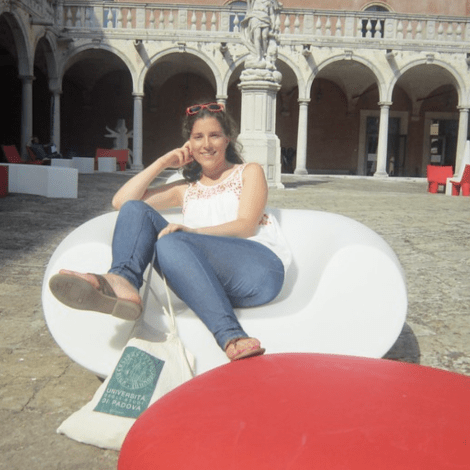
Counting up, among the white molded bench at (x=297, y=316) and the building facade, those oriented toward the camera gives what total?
2

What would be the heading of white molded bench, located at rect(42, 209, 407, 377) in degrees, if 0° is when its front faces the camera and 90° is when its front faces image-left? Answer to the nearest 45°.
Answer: approximately 0°

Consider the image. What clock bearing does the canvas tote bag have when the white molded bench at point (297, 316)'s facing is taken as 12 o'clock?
The canvas tote bag is roughly at 2 o'clock from the white molded bench.

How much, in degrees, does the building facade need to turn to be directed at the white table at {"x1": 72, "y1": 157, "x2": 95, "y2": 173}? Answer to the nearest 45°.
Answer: approximately 45° to its right

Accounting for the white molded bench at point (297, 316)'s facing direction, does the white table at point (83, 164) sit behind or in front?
behind

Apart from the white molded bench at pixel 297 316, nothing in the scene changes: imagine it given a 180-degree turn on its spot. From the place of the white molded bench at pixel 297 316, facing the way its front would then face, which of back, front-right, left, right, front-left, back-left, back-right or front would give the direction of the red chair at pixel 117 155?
front

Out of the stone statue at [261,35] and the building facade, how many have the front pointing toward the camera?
2

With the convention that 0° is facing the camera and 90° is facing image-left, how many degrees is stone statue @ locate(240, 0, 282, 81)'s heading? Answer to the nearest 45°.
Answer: approximately 0°

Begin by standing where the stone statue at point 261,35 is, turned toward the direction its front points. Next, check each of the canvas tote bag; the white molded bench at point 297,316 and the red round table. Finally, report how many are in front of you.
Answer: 3

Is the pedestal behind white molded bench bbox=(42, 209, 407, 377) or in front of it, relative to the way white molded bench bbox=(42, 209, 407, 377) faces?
behind
